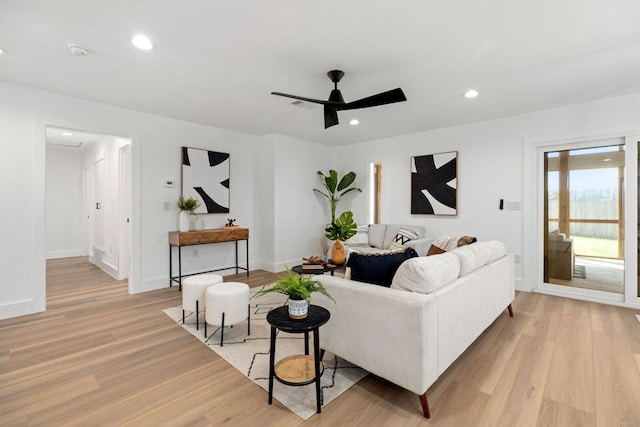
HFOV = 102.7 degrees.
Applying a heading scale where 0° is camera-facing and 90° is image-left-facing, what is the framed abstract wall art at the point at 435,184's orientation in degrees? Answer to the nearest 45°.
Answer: approximately 45°

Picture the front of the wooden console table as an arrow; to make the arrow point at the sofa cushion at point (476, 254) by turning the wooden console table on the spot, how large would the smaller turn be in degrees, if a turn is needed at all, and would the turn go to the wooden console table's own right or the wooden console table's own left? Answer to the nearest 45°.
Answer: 0° — it already faces it

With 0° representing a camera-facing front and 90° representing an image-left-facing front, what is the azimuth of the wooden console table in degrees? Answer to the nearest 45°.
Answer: approximately 315°

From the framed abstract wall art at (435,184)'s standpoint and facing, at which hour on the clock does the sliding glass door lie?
The sliding glass door is roughly at 8 o'clock from the framed abstract wall art.

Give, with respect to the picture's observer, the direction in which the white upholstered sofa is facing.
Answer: facing away from the viewer and to the left of the viewer

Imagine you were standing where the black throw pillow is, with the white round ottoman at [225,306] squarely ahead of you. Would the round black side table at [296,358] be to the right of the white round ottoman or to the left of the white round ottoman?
left
